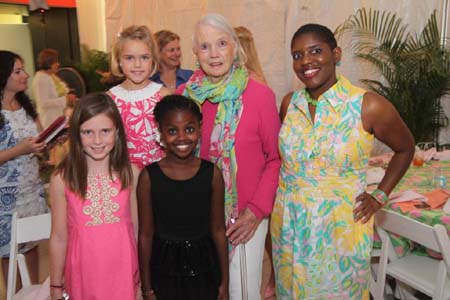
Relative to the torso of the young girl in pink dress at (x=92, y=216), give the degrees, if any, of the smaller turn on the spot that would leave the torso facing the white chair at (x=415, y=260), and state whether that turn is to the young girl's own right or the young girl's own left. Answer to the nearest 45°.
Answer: approximately 90° to the young girl's own left

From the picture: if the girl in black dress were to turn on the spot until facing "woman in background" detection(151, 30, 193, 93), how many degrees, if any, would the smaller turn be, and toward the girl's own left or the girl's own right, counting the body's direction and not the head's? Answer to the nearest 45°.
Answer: approximately 180°

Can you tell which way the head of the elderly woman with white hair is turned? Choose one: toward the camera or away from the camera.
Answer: toward the camera

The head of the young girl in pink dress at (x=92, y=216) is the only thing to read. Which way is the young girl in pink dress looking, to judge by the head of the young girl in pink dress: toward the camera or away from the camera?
toward the camera

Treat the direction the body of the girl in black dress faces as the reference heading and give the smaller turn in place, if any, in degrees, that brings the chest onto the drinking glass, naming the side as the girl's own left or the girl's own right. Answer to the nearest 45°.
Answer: approximately 135° to the girl's own left

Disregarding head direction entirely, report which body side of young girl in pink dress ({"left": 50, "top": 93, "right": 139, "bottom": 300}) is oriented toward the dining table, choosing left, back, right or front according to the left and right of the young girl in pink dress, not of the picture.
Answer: left

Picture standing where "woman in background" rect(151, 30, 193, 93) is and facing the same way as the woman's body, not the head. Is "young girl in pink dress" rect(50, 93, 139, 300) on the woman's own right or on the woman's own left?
on the woman's own right

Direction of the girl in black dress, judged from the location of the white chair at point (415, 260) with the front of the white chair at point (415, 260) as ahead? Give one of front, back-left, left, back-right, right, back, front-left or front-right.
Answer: back

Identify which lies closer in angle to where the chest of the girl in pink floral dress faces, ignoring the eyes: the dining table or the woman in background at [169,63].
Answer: the dining table

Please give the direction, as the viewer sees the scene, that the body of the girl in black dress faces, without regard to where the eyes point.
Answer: toward the camera

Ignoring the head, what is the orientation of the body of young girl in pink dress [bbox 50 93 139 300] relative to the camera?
toward the camera

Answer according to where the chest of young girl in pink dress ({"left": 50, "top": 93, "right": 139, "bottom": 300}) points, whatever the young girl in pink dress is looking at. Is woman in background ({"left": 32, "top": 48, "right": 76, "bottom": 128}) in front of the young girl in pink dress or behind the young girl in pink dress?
behind
